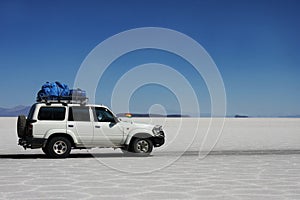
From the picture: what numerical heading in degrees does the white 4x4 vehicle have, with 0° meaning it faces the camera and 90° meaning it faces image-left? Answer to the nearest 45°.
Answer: approximately 270°
